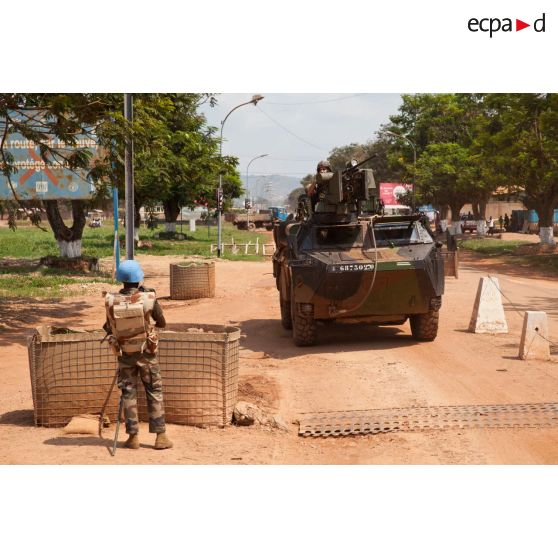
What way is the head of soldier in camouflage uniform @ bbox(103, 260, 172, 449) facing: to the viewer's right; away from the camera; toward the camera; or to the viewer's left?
away from the camera

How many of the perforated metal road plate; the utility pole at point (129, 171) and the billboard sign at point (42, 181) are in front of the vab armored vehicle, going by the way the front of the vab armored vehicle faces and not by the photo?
1

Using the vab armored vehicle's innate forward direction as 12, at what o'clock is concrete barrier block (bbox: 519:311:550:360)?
The concrete barrier block is roughly at 10 o'clock from the vab armored vehicle.

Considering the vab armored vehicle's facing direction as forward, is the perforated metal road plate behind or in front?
in front

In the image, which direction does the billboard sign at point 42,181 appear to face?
toward the camera

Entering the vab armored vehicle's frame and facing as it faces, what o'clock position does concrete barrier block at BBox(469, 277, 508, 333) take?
The concrete barrier block is roughly at 8 o'clock from the vab armored vehicle.

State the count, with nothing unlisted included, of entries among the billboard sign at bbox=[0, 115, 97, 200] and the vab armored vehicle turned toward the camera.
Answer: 2

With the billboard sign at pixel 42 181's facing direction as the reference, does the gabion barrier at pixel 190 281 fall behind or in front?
in front

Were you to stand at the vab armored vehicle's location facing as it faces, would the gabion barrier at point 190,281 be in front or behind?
behind

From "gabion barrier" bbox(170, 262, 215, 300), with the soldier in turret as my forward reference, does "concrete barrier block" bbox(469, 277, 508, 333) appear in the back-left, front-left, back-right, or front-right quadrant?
front-left

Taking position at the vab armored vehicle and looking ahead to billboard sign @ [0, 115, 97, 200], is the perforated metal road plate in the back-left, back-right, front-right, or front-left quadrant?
back-left

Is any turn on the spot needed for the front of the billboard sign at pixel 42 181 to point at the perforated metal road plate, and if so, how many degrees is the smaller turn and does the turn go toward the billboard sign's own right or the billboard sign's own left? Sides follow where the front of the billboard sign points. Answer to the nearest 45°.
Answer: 0° — it already faces it

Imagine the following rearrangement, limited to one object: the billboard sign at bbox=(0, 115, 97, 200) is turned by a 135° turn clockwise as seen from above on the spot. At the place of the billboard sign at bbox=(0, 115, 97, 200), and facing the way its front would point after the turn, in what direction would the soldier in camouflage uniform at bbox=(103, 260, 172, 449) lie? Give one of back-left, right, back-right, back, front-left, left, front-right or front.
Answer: back-left

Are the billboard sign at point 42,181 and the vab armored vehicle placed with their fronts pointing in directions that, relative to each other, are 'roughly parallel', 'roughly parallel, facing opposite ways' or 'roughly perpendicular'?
roughly parallel
